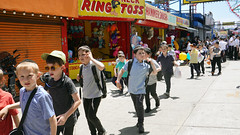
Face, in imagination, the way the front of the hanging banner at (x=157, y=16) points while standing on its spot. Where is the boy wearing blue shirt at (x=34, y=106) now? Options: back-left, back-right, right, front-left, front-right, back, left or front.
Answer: front-right

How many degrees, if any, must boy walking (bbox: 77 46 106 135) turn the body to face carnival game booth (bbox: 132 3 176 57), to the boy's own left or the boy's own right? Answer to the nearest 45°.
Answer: approximately 135° to the boy's own right

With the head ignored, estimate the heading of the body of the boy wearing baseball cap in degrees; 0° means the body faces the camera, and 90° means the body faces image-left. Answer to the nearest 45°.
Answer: approximately 45°

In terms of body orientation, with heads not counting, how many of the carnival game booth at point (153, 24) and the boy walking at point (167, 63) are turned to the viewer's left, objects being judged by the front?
0

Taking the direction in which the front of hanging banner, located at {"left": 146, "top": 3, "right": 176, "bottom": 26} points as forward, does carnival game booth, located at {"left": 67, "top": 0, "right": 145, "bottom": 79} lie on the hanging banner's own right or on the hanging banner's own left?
on the hanging banner's own right

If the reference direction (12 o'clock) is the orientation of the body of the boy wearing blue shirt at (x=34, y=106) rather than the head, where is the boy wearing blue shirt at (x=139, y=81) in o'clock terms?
the boy wearing blue shirt at (x=139, y=81) is roughly at 6 o'clock from the boy wearing blue shirt at (x=34, y=106).

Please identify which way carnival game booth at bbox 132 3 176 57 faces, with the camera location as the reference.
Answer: facing the viewer and to the right of the viewer

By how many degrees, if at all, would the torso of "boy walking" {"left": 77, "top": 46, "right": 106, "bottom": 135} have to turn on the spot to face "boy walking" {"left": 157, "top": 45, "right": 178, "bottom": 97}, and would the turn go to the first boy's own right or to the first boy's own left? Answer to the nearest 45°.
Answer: approximately 180°

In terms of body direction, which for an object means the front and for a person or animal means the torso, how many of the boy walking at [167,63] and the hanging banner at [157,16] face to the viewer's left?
0
